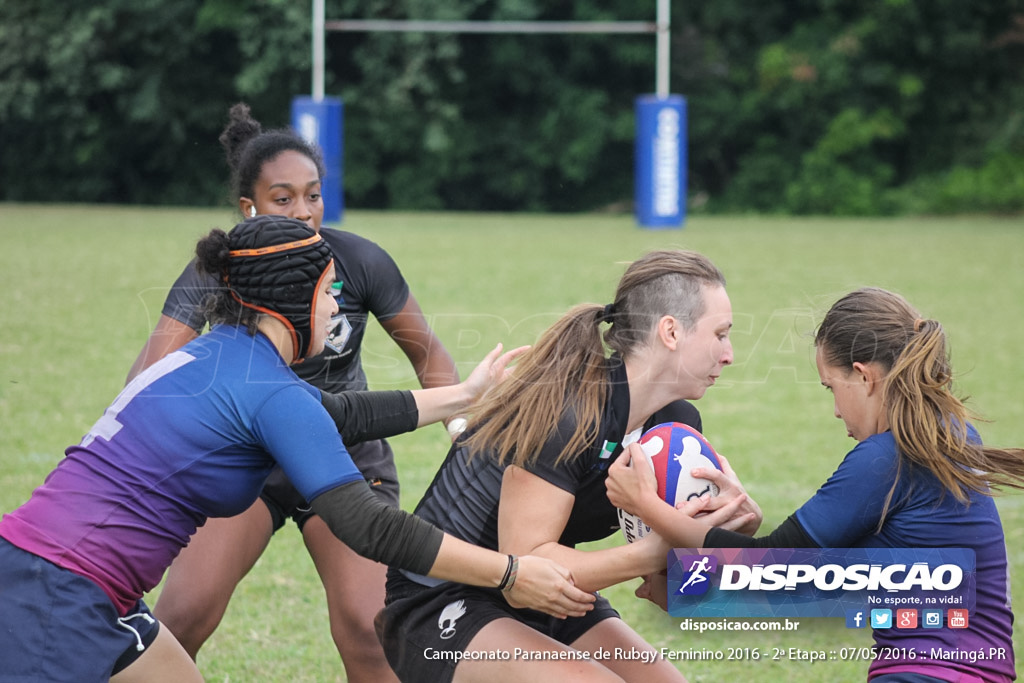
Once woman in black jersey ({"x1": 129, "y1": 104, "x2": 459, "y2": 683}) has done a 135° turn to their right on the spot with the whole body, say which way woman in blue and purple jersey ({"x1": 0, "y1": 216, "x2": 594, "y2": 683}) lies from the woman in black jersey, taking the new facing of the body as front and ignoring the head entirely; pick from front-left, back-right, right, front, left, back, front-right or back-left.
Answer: back-left

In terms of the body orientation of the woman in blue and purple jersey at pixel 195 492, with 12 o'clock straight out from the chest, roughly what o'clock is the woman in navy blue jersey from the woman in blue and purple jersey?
The woman in navy blue jersey is roughly at 12 o'clock from the woman in blue and purple jersey.

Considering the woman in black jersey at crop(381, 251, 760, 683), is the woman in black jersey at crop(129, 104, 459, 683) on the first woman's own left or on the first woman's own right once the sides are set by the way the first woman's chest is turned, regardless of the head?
on the first woman's own left

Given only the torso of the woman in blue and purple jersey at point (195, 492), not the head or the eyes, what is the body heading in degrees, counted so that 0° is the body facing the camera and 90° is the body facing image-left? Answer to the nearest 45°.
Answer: approximately 270°

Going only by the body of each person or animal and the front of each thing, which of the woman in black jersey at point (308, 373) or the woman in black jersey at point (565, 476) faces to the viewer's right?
the woman in black jersey at point (565, 476)

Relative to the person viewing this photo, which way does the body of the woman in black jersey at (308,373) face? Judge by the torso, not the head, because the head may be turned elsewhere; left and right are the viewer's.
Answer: facing the viewer

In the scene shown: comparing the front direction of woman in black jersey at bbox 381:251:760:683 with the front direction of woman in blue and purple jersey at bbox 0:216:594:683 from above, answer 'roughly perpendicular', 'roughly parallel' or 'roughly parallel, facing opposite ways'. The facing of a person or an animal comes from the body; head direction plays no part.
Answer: roughly parallel

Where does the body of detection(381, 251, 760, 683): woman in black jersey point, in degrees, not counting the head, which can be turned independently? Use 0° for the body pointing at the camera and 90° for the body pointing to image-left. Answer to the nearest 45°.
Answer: approximately 270°

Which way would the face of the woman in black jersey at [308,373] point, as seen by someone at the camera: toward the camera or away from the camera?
toward the camera

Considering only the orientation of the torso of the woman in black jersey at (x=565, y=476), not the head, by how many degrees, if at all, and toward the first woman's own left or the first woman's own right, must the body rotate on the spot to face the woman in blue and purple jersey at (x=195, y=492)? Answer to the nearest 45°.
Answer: approximately 135° to the first woman's own right

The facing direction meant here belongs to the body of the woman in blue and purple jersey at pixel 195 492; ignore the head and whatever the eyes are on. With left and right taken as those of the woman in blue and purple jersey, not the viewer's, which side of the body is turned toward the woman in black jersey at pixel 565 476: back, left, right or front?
front

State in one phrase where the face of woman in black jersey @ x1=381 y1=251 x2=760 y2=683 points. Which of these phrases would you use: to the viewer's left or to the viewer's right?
to the viewer's right

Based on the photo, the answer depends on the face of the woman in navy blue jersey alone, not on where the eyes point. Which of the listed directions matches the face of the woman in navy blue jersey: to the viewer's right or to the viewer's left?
to the viewer's left

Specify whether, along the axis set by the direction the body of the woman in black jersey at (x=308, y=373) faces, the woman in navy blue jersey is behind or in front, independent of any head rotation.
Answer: in front

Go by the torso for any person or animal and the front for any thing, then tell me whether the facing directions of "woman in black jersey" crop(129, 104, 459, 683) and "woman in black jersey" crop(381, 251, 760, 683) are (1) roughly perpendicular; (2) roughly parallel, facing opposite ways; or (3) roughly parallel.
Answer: roughly perpendicular
